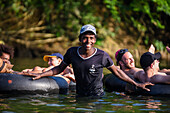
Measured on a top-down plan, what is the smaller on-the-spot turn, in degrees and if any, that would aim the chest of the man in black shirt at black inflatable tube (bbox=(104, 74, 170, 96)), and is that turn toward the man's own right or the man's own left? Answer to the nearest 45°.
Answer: approximately 135° to the man's own left

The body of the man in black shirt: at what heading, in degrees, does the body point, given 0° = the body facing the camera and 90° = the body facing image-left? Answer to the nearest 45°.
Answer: approximately 0°

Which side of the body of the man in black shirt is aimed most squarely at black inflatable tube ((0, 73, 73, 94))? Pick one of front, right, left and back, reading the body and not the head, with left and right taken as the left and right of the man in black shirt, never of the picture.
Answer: right
